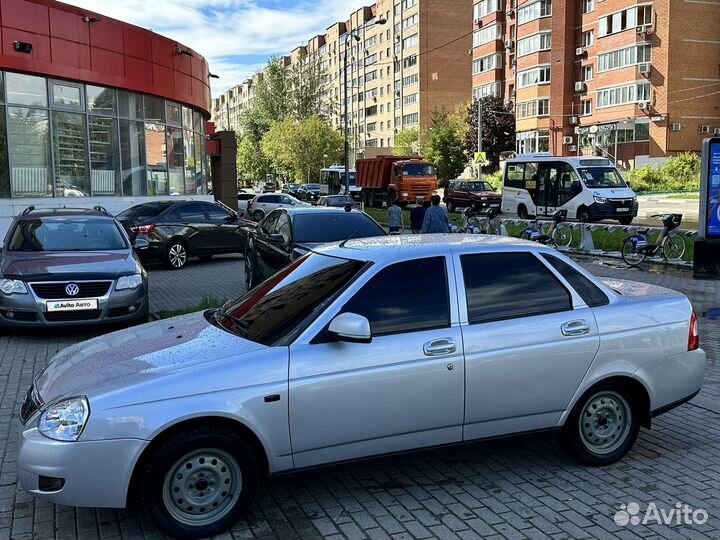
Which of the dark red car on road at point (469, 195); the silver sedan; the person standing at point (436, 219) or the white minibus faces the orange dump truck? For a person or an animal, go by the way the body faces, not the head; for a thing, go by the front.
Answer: the person standing

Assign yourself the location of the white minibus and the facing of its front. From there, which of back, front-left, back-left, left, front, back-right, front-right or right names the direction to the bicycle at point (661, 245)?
front-right

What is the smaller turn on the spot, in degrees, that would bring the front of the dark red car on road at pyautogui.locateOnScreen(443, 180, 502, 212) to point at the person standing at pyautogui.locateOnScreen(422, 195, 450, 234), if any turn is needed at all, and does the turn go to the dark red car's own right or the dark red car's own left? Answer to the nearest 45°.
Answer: approximately 45° to the dark red car's own right

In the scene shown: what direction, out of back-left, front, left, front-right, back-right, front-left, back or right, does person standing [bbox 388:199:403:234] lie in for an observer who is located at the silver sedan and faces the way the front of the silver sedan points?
back-right

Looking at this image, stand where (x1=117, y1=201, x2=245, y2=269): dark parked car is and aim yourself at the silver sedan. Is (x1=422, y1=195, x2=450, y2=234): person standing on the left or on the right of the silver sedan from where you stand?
left

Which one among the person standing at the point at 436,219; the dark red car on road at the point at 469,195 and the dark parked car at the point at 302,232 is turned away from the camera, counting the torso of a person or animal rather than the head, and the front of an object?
the person standing

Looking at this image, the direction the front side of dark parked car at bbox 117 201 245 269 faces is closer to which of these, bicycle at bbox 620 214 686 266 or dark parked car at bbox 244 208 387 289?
the bicycle

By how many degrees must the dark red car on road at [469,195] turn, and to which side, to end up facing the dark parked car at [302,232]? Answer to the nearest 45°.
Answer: approximately 45° to its right

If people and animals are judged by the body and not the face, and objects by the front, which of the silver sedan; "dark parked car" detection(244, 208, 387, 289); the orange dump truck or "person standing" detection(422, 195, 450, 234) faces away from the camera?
the person standing

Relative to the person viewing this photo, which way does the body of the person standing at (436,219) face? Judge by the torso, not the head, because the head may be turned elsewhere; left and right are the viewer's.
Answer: facing away from the viewer

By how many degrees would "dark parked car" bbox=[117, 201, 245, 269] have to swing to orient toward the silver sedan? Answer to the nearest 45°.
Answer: approximately 135° to its right
